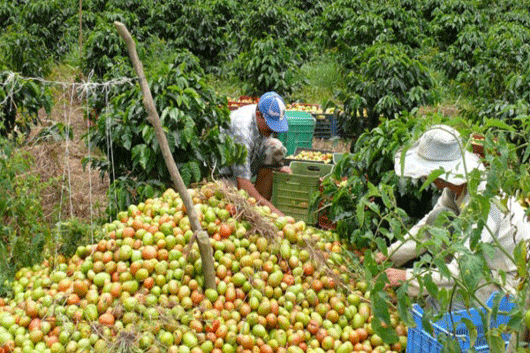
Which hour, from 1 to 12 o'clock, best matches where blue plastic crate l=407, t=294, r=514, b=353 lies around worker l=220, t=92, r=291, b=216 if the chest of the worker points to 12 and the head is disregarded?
The blue plastic crate is roughly at 1 o'clock from the worker.

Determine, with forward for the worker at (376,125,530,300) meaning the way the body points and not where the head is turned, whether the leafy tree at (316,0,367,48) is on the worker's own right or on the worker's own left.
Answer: on the worker's own right

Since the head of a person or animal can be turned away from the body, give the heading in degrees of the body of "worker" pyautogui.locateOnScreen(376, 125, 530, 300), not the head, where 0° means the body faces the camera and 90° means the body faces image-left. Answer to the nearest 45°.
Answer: approximately 45°

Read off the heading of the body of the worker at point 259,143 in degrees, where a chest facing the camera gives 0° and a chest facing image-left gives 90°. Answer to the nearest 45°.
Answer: approximately 315°

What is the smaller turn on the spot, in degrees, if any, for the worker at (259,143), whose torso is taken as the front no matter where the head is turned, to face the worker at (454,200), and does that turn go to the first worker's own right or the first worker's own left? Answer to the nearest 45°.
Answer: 0° — they already face them

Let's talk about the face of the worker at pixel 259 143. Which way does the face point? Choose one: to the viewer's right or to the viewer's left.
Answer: to the viewer's right

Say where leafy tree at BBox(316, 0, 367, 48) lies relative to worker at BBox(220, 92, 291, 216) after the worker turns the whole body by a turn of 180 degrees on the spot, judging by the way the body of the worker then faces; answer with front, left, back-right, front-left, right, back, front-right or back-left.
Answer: front-right

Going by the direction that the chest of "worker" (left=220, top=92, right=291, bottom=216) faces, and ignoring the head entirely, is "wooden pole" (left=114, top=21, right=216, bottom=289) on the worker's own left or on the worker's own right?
on the worker's own right
